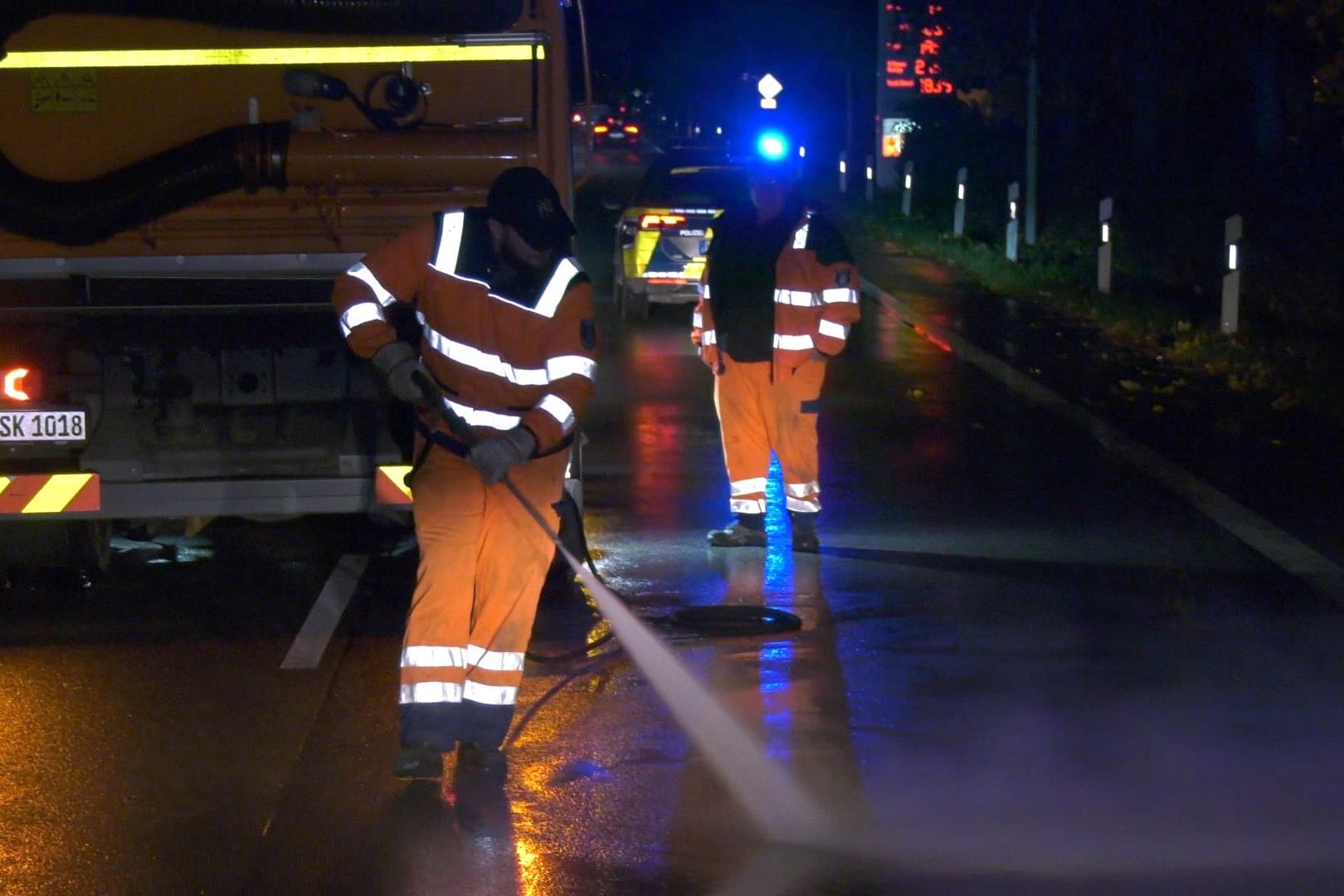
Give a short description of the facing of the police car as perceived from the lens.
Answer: facing away from the viewer

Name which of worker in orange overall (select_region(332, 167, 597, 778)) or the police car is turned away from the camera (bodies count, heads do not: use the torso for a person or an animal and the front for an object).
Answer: the police car

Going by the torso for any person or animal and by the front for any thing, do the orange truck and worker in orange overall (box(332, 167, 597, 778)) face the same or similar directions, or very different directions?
very different directions

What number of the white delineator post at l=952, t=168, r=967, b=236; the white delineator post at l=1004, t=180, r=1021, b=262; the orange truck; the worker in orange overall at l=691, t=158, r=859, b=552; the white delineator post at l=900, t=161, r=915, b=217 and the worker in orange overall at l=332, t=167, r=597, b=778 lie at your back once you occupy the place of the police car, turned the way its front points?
3

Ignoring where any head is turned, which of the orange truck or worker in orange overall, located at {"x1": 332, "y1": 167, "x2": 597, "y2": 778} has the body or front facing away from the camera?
the orange truck

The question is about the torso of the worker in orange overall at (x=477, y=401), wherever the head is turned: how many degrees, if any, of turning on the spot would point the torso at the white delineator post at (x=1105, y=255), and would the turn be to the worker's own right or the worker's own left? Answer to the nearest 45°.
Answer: approximately 135° to the worker's own left

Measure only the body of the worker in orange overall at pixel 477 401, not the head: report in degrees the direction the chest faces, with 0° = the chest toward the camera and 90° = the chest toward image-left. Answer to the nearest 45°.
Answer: approximately 0°

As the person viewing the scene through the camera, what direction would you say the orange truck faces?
facing away from the viewer

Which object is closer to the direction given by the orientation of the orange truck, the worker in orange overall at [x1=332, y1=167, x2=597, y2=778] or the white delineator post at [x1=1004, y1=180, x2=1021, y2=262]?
the white delineator post

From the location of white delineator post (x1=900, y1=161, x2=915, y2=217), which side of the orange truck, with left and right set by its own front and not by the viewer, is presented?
front

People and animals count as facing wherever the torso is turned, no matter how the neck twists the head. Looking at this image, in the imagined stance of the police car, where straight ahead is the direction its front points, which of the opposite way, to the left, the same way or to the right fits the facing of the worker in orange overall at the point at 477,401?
the opposite way

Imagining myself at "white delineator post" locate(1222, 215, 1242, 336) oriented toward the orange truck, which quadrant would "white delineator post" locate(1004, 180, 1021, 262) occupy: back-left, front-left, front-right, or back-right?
back-right

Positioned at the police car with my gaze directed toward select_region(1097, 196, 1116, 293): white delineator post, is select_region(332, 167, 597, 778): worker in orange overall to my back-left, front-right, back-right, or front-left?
back-right

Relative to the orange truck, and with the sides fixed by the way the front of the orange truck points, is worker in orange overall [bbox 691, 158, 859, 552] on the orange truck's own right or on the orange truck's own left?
on the orange truck's own right

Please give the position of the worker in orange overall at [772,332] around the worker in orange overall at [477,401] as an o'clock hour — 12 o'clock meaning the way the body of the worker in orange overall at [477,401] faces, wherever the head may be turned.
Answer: the worker in orange overall at [772,332] is roughly at 7 o'clock from the worker in orange overall at [477,401].
